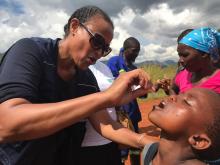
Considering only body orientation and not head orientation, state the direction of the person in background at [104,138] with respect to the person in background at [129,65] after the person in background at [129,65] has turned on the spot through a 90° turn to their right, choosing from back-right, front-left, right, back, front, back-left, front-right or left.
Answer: front-left

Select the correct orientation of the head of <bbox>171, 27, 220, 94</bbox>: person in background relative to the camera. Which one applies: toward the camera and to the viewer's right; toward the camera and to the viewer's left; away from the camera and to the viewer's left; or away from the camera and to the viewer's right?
toward the camera and to the viewer's left

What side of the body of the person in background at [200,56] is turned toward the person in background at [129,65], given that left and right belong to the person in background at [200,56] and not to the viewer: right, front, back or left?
right

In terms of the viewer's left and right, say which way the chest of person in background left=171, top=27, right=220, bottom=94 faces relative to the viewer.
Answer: facing the viewer and to the left of the viewer

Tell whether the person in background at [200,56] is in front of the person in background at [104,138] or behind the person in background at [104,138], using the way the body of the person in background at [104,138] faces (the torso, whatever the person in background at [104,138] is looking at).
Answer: in front

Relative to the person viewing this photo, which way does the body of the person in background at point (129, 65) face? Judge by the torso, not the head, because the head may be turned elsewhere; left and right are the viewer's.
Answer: facing the viewer and to the right of the viewer
